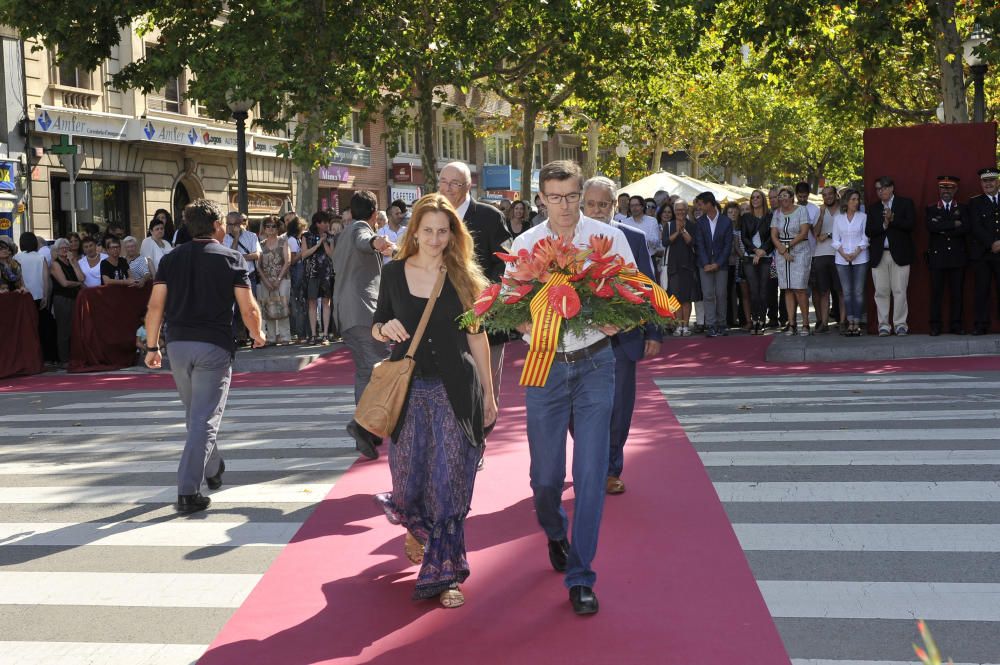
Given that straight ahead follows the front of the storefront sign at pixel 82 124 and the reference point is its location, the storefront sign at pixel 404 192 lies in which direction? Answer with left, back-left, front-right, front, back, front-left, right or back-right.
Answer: left

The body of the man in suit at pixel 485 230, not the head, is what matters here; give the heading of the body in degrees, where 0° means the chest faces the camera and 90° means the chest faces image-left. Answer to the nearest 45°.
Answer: approximately 45°

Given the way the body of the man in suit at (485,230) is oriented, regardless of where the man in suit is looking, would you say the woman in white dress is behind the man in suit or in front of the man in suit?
behind

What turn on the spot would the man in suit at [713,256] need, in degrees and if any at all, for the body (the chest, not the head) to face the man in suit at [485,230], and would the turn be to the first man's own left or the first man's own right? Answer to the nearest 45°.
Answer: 0° — they already face them

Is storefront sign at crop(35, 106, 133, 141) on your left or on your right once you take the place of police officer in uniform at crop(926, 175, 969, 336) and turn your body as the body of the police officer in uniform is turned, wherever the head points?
on your right

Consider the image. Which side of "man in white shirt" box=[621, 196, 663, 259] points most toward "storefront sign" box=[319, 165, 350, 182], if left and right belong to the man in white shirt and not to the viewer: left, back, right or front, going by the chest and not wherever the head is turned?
back

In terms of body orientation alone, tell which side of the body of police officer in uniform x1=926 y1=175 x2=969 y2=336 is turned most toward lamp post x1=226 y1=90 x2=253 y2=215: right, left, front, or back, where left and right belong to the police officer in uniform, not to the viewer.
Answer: right

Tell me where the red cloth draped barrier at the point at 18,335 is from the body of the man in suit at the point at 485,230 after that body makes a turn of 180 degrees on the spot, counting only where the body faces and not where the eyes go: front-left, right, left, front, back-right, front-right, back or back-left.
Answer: left

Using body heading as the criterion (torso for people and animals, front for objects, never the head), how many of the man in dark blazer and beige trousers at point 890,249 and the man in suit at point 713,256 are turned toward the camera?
2

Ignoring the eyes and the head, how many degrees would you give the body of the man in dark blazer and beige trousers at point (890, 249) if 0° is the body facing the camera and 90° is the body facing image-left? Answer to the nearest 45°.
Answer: approximately 0°

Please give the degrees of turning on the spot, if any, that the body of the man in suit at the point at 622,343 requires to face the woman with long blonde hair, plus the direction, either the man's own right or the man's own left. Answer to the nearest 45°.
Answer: approximately 45° to the man's own right

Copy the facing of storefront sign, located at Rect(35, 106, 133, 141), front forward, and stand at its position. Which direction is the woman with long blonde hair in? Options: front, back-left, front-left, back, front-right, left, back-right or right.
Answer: front-right

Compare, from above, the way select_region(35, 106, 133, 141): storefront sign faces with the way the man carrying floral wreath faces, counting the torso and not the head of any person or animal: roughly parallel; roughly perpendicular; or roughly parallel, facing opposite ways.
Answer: roughly perpendicular

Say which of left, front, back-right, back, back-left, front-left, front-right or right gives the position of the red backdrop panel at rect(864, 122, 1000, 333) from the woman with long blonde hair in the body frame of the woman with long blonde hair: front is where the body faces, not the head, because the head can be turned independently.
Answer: back-left
